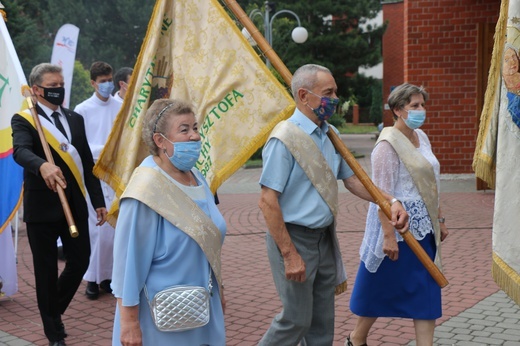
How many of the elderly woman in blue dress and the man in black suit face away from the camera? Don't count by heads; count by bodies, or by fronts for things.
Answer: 0

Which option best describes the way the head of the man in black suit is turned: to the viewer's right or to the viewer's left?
to the viewer's right

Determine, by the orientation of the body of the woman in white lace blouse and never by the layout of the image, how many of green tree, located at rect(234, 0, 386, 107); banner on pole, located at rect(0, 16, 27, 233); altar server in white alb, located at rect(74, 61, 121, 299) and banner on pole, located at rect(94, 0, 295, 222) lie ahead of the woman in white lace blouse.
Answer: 0

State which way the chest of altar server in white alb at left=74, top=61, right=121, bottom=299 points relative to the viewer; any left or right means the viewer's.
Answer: facing the viewer and to the right of the viewer

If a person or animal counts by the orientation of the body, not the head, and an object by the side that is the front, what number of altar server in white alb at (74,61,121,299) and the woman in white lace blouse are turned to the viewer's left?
0

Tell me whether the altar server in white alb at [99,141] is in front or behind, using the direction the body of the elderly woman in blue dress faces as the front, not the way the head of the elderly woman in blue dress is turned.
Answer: behind

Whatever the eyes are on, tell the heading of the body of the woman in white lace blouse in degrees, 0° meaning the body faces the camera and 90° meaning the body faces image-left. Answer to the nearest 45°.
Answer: approximately 315°

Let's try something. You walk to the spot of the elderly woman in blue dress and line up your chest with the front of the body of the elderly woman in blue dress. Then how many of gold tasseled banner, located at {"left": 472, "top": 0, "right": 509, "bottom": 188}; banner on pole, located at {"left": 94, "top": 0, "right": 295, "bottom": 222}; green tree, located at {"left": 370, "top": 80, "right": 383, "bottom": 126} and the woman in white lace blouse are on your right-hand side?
0

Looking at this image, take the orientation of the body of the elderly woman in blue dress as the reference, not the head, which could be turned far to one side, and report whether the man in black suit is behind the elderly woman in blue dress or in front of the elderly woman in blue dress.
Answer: behind

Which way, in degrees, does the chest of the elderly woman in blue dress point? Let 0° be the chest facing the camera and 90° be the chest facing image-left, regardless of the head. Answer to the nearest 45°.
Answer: approximately 315°

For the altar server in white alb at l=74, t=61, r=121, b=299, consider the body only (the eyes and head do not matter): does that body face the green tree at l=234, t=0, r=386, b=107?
no

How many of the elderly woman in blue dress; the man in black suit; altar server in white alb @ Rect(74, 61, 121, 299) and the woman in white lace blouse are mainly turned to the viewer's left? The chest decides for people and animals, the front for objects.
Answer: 0

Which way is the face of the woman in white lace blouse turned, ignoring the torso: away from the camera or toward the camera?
toward the camera

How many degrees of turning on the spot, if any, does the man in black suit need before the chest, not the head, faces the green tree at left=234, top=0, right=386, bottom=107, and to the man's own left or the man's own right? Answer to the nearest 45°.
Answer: approximately 90° to the man's own left

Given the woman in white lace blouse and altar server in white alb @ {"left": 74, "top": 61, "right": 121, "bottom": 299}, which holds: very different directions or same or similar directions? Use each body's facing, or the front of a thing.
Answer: same or similar directions

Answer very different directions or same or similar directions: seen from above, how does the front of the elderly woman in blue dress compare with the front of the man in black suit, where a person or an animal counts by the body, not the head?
same or similar directions

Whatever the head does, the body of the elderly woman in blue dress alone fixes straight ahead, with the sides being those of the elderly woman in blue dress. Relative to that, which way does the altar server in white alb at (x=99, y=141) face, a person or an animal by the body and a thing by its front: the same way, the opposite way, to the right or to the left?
the same way

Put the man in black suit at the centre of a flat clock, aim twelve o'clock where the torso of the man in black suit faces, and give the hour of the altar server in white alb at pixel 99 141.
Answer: The altar server in white alb is roughly at 8 o'clock from the man in black suit.
